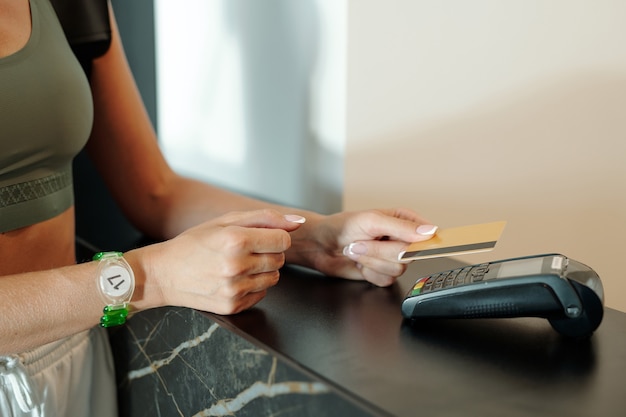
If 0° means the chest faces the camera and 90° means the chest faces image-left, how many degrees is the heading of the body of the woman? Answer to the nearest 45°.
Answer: approximately 315°
